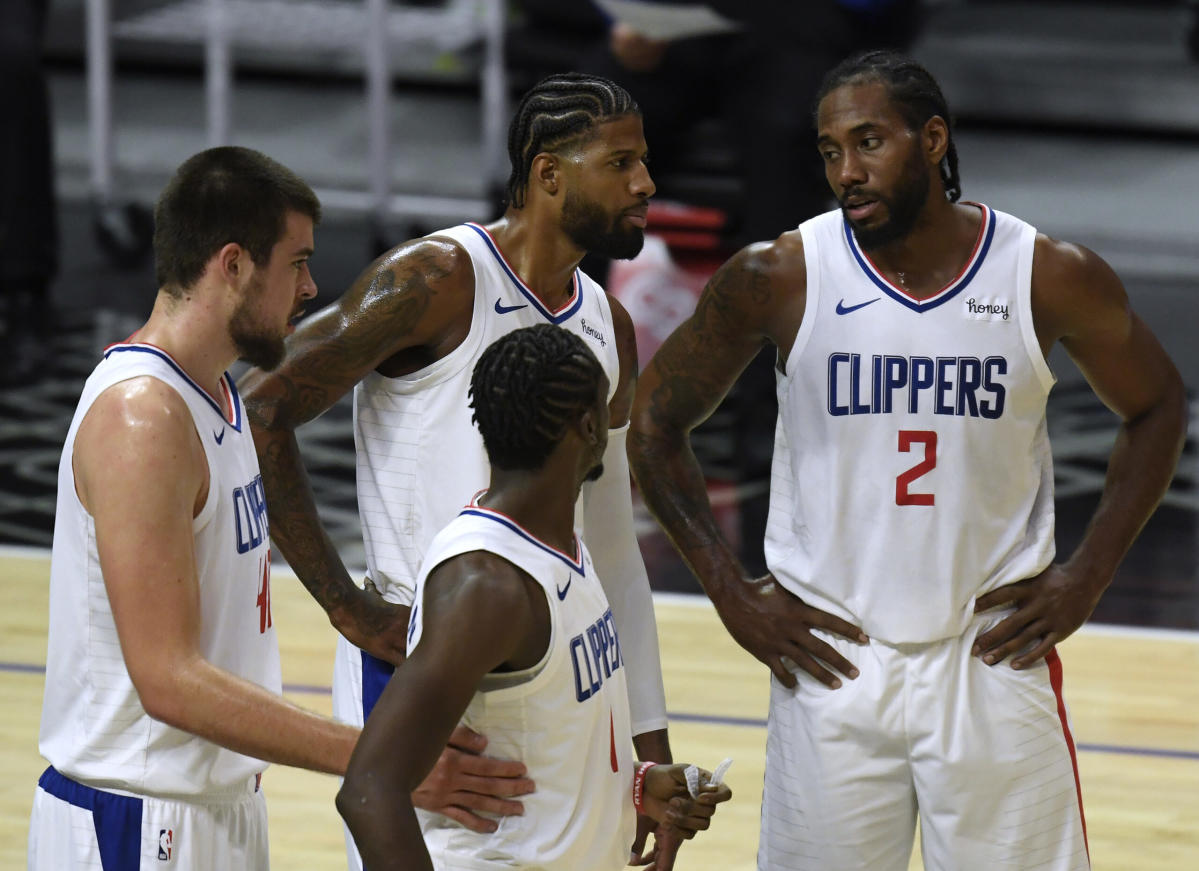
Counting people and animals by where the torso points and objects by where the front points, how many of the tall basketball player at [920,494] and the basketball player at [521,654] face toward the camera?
1

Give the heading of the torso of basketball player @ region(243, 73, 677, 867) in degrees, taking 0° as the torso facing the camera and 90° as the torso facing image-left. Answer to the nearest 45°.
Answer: approximately 315°

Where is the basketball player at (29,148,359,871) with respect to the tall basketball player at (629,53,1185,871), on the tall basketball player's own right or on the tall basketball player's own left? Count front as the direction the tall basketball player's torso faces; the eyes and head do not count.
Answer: on the tall basketball player's own right

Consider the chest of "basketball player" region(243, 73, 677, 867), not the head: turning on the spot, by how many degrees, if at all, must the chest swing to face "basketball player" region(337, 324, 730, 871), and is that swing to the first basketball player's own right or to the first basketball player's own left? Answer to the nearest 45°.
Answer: approximately 45° to the first basketball player's own right

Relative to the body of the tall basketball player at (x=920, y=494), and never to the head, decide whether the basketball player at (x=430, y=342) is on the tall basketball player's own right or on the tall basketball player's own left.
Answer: on the tall basketball player's own right

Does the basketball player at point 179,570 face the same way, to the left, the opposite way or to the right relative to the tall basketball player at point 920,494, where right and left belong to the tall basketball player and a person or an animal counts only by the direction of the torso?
to the left

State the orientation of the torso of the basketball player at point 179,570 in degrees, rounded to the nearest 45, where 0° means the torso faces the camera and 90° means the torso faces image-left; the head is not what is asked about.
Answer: approximately 270°

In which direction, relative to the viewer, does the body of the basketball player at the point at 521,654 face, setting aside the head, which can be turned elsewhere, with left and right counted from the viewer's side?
facing to the right of the viewer

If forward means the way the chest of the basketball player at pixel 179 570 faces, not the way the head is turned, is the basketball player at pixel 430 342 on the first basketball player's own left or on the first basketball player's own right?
on the first basketball player's own left

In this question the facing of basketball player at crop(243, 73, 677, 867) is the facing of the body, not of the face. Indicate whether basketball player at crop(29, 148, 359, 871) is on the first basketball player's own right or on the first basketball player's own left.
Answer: on the first basketball player's own right

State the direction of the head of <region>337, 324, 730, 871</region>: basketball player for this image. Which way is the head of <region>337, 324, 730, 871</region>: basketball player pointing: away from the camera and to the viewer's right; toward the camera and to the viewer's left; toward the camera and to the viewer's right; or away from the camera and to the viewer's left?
away from the camera and to the viewer's right
